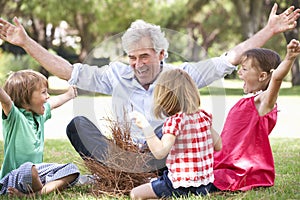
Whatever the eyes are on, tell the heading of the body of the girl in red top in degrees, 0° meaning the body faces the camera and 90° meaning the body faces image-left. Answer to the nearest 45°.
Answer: approximately 90°

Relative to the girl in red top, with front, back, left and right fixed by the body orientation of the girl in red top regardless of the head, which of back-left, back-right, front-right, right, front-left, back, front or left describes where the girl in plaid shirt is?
front-left

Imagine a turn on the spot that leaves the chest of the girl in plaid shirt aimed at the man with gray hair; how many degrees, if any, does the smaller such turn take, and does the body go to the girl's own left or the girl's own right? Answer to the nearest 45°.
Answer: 0° — they already face them

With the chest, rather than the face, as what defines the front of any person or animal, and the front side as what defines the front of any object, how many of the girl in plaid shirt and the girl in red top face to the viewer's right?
0

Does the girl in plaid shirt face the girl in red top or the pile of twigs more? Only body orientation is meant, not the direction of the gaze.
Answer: the pile of twigs

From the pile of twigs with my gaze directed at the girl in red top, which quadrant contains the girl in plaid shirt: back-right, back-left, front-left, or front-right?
front-right

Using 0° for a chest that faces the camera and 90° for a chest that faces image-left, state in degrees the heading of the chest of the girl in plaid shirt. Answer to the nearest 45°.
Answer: approximately 135°

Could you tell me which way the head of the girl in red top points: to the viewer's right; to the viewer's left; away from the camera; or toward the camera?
to the viewer's left
